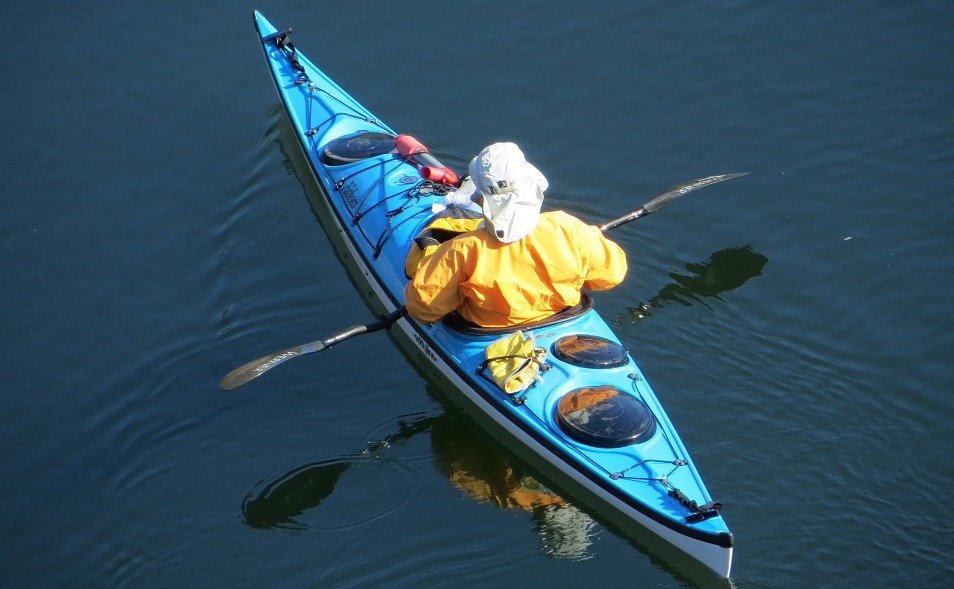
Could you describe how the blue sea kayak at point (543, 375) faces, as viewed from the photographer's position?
facing away from the viewer and to the left of the viewer
